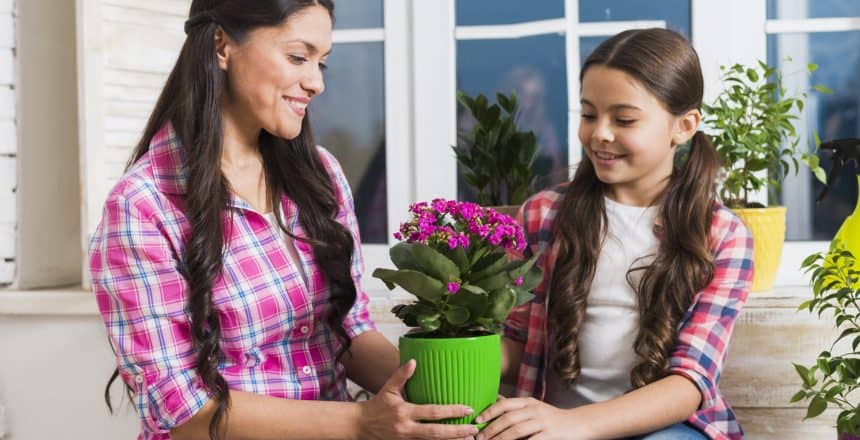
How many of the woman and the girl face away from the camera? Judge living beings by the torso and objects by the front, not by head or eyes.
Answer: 0

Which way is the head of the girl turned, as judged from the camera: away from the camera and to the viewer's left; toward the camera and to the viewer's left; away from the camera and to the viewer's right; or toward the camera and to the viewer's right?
toward the camera and to the viewer's left

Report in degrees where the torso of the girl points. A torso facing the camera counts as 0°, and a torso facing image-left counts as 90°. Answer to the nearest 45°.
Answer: approximately 45°

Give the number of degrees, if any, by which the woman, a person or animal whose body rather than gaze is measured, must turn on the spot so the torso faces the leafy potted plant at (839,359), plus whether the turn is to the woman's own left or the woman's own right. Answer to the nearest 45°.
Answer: approximately 45° to the woman's own left

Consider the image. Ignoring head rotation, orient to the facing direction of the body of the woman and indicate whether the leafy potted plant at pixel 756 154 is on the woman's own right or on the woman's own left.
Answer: on the woman's own left

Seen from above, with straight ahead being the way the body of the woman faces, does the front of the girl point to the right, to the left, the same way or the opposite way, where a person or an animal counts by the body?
to the right

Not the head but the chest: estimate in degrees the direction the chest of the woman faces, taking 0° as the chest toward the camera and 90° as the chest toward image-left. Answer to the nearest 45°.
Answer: approximately 315°

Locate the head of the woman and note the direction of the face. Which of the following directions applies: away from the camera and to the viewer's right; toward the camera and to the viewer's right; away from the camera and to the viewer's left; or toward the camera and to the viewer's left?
toward the camera and to the viewer's right

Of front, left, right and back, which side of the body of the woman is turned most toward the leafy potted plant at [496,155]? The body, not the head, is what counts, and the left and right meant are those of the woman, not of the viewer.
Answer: left
